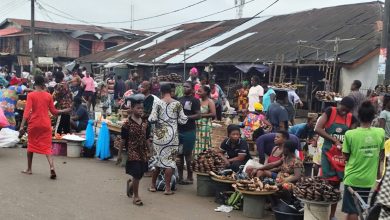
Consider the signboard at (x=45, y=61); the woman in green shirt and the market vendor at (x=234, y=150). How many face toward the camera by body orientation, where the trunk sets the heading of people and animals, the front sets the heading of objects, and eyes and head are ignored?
2

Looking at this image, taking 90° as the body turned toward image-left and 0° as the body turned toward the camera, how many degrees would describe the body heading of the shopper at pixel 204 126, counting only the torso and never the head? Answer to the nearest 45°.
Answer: approximately 45°

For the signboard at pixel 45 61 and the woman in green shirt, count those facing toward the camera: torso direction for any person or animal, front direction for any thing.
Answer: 1

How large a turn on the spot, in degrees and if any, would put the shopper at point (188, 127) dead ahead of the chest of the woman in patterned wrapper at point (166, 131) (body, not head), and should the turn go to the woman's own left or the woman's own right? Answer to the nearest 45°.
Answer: approximately 45° to the woman's own right

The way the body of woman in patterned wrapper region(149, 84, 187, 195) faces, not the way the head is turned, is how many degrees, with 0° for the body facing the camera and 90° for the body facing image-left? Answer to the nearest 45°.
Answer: approximately 180°
